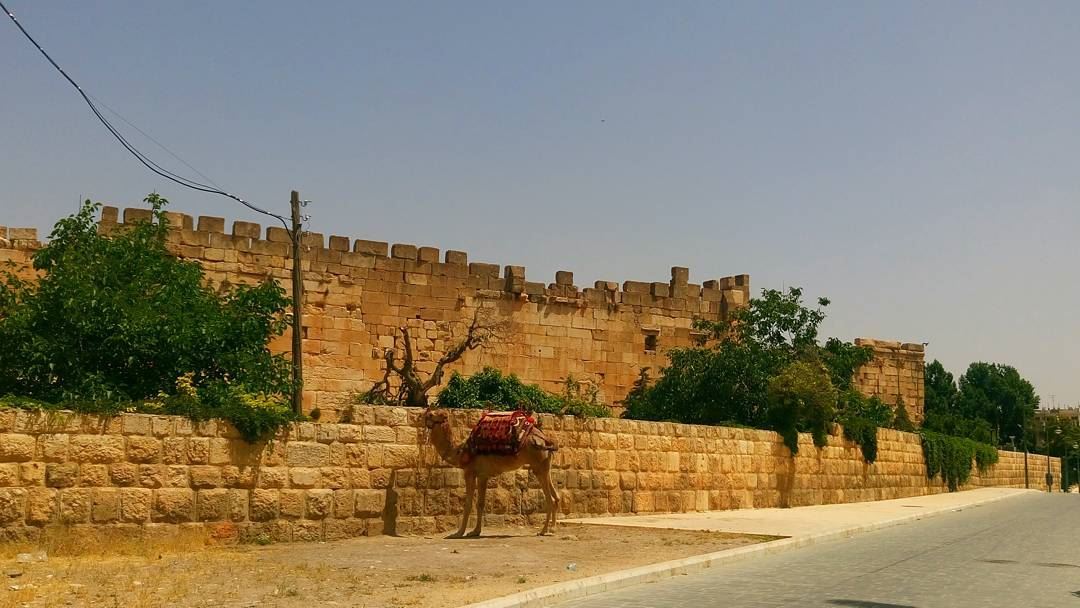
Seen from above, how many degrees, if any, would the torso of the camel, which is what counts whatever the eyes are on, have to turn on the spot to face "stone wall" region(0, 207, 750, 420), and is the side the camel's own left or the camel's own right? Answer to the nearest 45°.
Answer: approximately 90° to the camel's own right

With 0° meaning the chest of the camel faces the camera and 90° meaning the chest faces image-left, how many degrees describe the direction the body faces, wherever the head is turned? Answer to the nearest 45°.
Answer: approximately 90°

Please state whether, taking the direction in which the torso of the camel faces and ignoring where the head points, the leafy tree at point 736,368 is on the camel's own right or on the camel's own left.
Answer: on the camel's own right

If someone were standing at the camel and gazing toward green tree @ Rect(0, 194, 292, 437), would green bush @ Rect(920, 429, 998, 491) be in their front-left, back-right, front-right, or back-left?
back-right

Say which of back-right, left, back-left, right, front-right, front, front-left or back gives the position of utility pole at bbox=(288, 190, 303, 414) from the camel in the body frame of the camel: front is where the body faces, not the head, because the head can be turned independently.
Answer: front-right

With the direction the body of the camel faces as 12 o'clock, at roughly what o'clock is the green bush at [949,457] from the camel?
The green bush is roughly at 4 o'clock from the camel.

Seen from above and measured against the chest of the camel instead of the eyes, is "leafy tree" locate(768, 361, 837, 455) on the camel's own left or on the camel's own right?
on the camel's own right

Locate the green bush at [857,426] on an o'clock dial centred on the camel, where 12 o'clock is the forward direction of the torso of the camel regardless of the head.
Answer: The green bush is roughly at 4 o'clock from the camel.

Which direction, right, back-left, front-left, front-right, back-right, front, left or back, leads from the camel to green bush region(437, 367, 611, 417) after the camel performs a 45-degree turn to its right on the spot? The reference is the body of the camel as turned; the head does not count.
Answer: front-right

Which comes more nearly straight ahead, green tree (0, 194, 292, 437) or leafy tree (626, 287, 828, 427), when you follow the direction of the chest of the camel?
the green tree

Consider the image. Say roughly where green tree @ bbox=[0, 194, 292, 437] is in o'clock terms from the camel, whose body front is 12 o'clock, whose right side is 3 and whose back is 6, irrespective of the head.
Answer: The green tree is roughly at 12 o'clock from the camel.

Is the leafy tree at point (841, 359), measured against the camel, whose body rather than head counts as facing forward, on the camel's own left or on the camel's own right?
on the camel's own right
